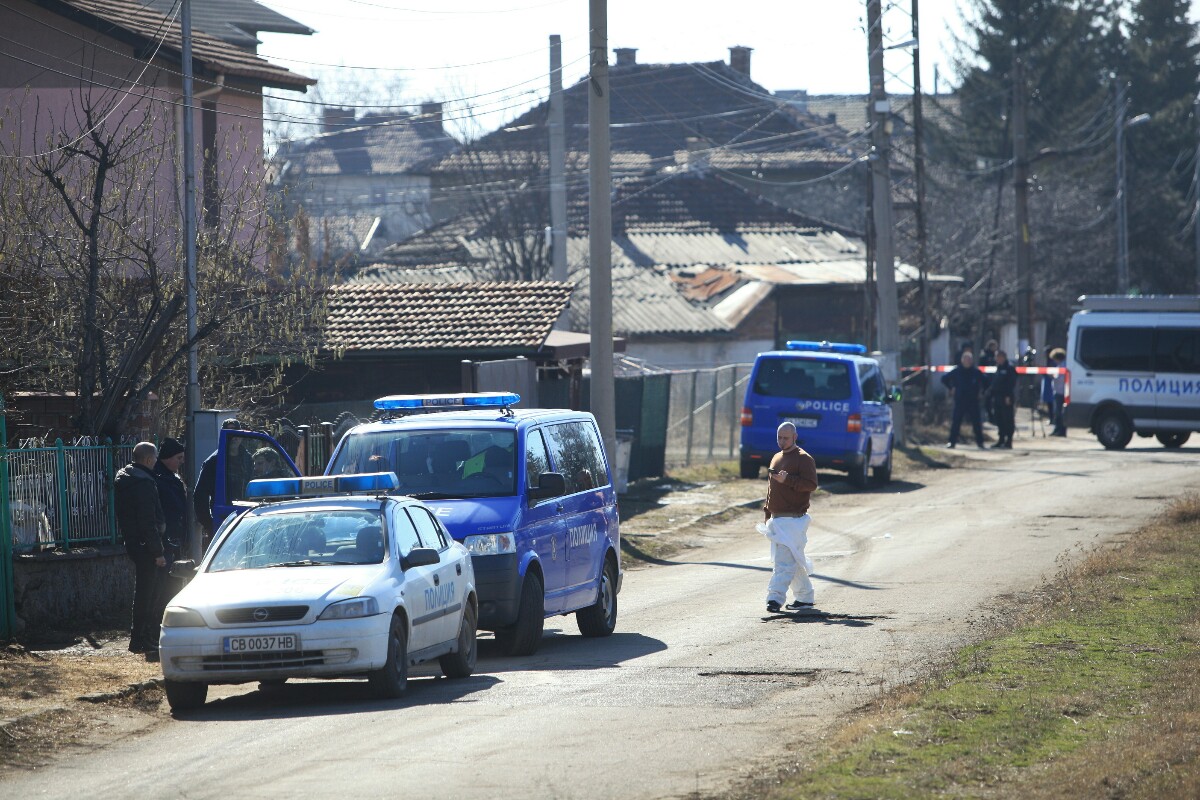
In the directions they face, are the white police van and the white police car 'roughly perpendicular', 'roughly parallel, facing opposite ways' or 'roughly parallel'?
roughly perpendicular

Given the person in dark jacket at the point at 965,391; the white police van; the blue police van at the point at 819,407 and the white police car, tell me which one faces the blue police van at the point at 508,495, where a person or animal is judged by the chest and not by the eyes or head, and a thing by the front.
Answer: the person in dark jacket

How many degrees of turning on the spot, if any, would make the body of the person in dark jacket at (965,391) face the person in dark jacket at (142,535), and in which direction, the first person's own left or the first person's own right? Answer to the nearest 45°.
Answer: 0° — they already face them

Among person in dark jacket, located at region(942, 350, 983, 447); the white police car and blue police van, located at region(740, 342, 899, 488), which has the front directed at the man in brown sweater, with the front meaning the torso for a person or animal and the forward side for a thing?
the person in dark jacket

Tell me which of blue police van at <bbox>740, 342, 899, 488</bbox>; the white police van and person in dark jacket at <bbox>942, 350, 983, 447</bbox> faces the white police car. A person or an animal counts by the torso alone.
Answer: the person in dark jacket

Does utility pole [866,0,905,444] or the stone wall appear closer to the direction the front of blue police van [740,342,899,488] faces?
the utility pole

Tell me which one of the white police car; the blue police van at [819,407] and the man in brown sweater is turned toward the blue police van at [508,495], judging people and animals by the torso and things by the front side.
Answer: the man in brown sweater
